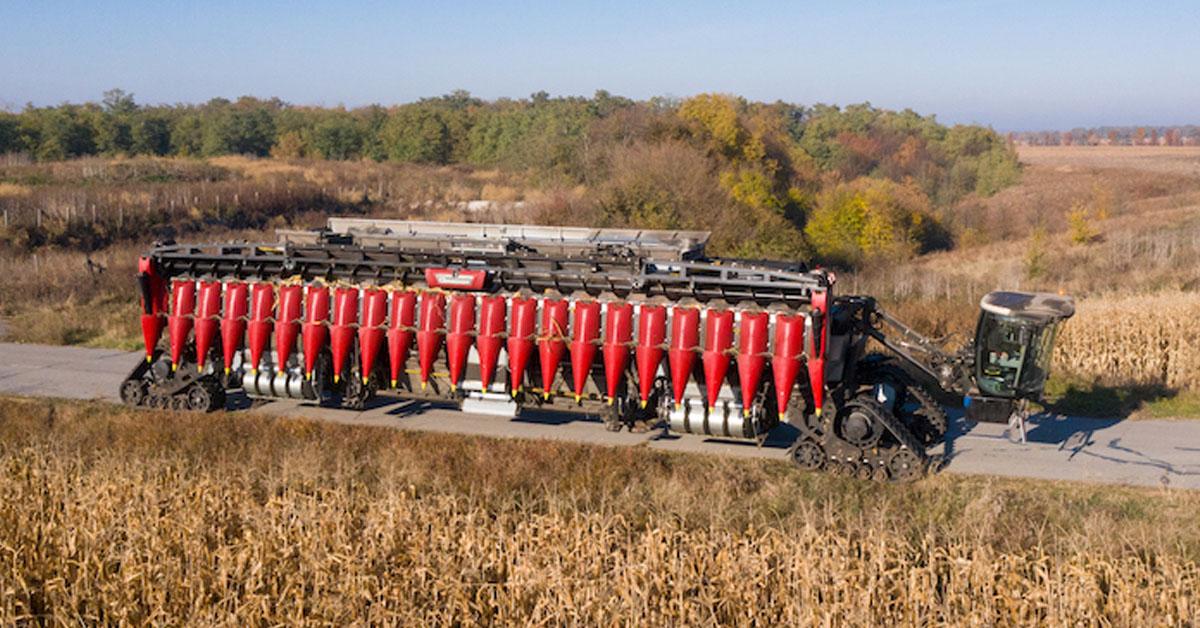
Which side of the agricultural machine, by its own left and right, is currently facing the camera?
right
